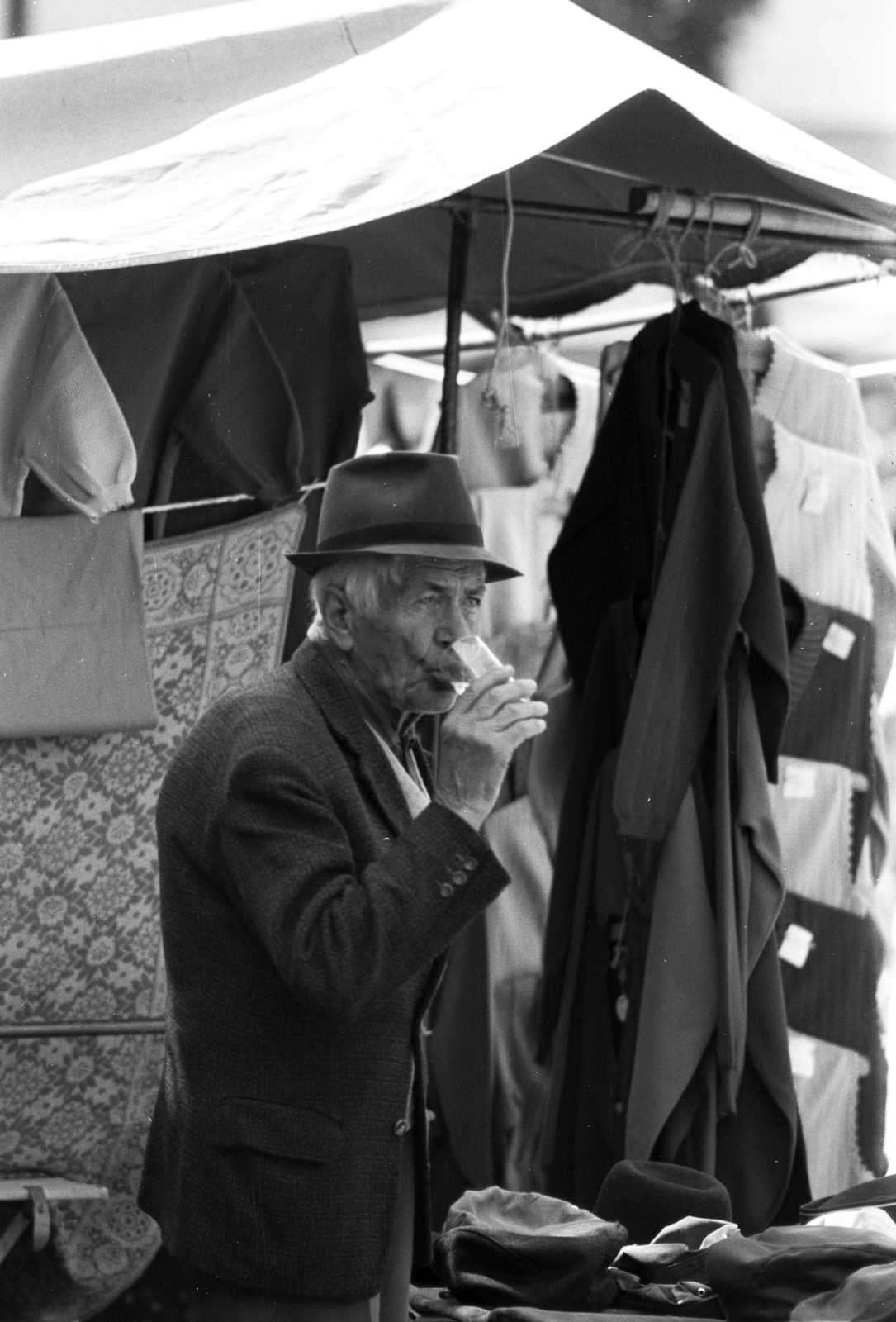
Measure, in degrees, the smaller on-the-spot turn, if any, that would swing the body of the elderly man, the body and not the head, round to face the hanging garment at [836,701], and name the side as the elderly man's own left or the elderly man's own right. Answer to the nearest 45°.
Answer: approximately 45° to the elderly man's own left

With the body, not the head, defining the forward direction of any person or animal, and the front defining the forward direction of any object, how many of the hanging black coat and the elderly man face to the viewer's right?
1

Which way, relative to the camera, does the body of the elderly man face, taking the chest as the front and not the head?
to the viewer's right

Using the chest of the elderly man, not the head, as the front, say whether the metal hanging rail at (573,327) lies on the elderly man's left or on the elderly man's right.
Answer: on the elderly man's left

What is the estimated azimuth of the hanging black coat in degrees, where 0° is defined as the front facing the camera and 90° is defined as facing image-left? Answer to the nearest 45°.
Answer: approximately 45°

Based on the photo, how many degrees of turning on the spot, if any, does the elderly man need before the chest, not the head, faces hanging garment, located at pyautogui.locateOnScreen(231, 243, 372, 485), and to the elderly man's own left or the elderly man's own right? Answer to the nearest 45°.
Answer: approximately 90° to the elderly man's own left

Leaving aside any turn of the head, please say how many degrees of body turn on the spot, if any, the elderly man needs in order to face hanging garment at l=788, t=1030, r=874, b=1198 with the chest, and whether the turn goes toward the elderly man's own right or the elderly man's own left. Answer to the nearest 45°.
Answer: approximately 45° to the elderly man's own left

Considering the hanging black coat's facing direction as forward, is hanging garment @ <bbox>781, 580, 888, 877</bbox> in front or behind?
behind
